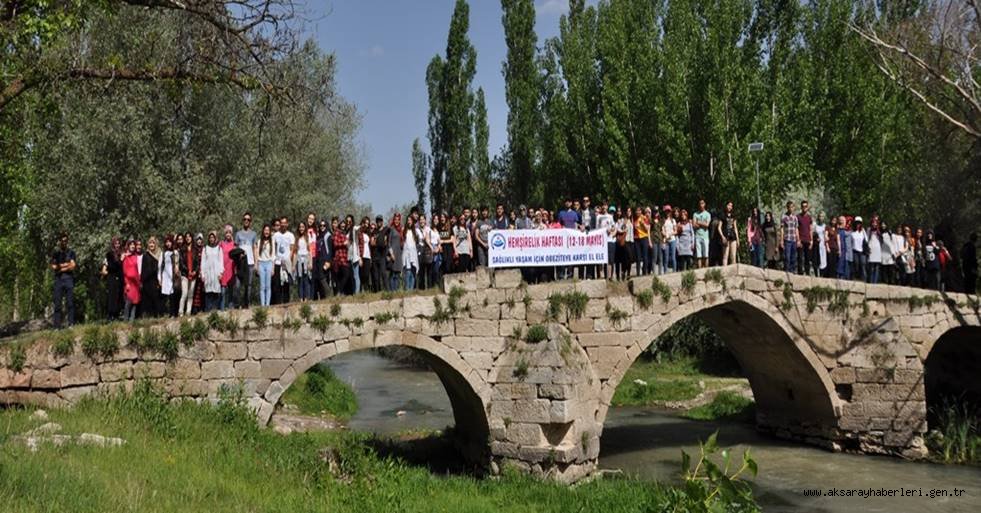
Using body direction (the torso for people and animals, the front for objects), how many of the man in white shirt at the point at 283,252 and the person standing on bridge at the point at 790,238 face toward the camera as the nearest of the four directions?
2

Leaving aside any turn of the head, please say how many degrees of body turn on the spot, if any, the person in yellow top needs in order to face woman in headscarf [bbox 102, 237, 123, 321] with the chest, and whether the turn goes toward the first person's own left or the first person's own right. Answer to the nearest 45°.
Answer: approximately 45° to the first person's own right

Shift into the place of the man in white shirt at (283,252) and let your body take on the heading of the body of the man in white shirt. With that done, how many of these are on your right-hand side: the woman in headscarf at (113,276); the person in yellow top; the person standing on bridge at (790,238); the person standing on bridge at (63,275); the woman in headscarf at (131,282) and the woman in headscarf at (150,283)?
4

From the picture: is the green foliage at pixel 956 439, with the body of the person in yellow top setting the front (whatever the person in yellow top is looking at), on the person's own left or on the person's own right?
on the person's own left

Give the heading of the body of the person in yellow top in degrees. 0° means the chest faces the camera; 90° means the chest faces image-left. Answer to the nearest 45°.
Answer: approximately 0°

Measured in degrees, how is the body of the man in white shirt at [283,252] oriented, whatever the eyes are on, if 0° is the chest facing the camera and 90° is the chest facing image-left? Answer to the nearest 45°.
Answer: approximately 0°

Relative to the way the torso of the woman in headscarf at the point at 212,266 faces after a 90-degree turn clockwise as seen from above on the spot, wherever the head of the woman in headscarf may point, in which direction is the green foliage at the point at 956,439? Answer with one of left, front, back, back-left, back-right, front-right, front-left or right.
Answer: back
